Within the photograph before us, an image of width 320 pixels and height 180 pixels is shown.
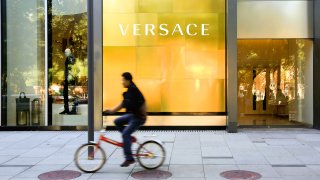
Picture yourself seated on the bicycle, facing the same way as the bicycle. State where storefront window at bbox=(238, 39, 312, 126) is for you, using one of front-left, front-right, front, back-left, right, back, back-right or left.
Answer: back-right

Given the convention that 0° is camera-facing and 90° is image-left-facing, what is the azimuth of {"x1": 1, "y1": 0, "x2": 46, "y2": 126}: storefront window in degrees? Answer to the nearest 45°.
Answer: approximately 0°

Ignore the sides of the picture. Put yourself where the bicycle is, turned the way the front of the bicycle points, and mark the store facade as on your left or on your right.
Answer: on your right

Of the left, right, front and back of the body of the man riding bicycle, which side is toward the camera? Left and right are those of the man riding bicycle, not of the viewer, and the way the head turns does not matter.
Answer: left

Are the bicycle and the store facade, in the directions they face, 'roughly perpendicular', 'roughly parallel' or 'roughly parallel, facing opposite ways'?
roughly perpendicular

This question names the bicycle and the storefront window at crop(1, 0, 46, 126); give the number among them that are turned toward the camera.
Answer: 1

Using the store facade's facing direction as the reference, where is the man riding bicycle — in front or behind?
in front

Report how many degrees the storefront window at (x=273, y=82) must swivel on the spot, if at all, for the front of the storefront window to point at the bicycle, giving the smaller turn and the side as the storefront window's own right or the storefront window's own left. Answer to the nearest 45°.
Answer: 0° — it already faces it

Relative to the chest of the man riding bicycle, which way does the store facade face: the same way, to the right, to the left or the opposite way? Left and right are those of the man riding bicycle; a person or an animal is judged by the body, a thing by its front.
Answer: to the left

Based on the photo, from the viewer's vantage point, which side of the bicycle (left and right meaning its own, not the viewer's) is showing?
left

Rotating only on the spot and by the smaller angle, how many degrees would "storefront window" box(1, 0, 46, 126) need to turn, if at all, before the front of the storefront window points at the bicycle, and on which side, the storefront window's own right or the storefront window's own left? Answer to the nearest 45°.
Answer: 0° — it already faces it

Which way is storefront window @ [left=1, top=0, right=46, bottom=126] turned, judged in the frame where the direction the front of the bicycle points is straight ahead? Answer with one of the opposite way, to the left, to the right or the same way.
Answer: to the left

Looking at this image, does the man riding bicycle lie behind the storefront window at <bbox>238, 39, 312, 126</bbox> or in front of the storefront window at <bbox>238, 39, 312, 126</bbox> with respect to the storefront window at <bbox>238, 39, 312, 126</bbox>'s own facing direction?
in front
